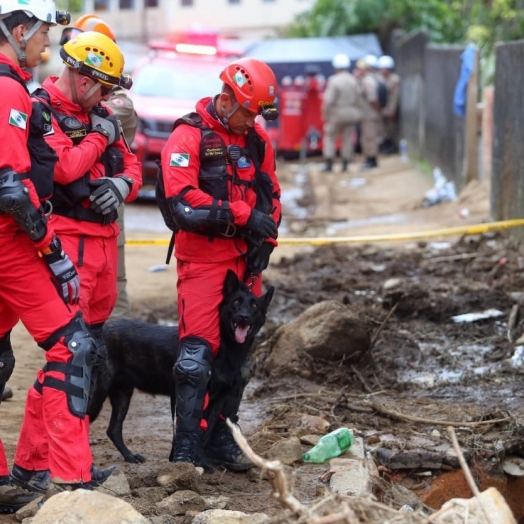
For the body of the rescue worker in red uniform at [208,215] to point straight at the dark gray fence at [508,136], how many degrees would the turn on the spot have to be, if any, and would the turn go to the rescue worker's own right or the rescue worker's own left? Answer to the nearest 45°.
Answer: approximately 90° to the rescue worker's own left

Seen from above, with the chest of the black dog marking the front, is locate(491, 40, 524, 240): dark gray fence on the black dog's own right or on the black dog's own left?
on the black dog's own left

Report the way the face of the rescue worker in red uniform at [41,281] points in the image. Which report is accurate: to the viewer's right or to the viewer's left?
to the viewer's right

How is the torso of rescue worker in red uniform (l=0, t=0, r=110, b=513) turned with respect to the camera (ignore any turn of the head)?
to the viewer's right

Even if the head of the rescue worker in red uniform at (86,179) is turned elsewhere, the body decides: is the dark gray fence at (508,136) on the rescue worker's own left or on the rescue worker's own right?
on the rescue worker's own left

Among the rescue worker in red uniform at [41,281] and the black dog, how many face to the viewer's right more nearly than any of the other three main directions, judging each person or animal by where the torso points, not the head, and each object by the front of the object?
2

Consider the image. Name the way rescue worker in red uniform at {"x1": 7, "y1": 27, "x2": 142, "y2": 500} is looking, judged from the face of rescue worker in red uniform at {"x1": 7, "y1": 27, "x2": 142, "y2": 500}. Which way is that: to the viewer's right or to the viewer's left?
to the viewer's right

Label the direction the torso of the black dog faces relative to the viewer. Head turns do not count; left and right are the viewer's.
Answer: facing to the right of the viewer

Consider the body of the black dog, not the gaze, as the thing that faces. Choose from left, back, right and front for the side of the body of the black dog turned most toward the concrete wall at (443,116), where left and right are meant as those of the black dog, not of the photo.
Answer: left
